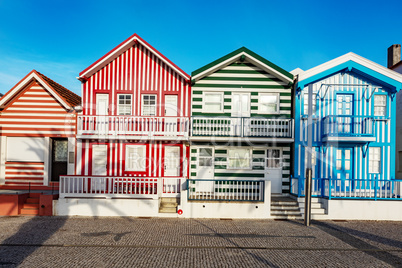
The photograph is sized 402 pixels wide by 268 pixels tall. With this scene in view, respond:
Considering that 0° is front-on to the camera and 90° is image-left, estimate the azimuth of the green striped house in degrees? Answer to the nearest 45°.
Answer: approximately 0°

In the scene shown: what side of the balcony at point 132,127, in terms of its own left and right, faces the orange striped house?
right

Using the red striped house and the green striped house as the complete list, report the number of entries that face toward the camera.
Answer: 2

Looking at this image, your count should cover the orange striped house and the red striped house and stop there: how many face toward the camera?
2

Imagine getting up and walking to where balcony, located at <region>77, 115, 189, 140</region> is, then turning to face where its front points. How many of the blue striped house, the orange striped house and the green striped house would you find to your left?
2

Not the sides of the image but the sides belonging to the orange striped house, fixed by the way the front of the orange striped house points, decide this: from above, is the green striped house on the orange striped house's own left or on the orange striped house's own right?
on the orange striped house's own left

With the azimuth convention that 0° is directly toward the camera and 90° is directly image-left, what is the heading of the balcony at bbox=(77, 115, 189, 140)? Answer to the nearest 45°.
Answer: approximately 0°
